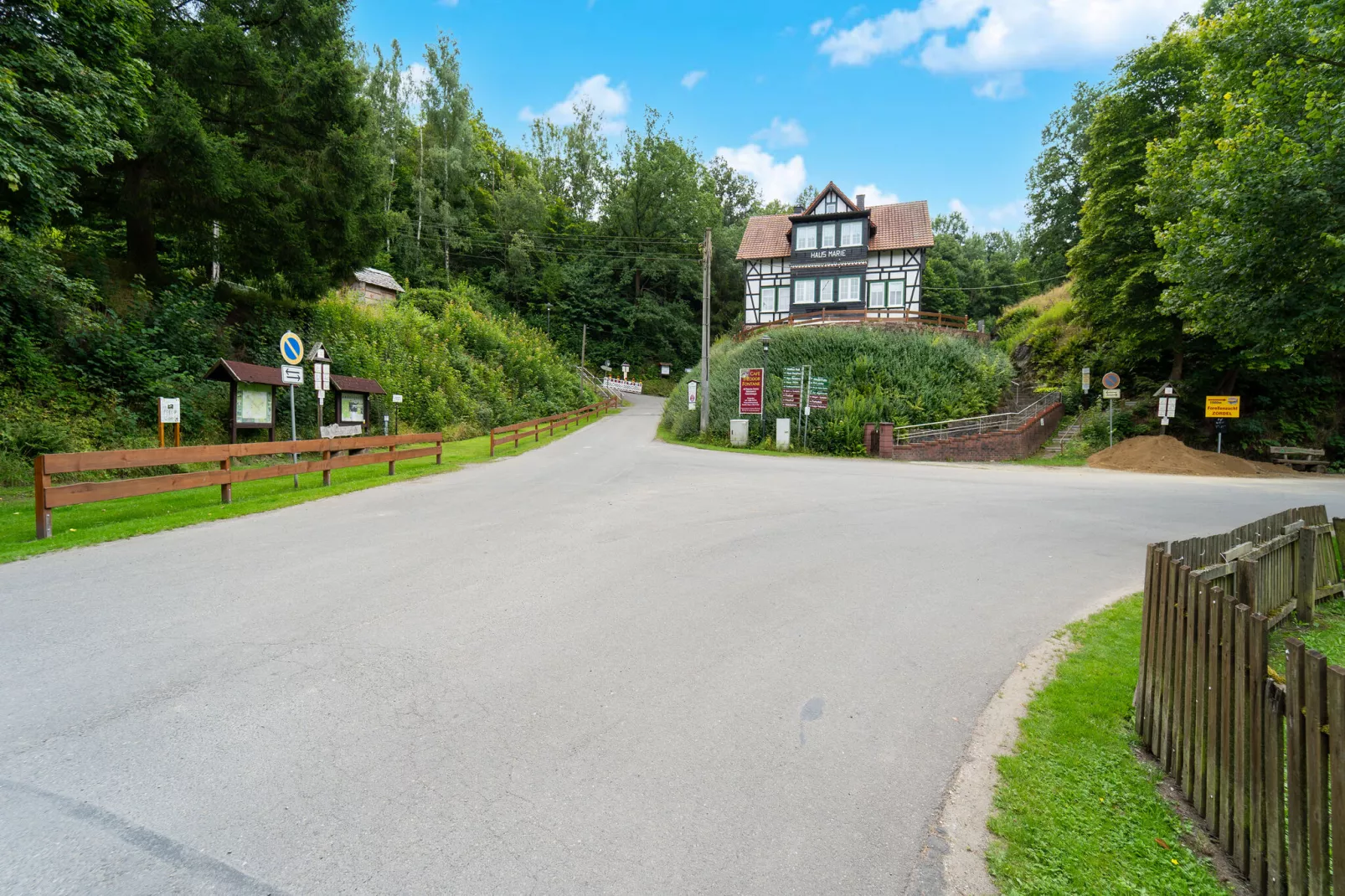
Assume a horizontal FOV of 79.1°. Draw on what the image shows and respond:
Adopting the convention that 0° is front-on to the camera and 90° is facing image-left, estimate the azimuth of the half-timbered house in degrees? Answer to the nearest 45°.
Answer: approximately 0°

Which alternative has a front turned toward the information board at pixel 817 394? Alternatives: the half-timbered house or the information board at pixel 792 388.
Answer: the half-timbered house

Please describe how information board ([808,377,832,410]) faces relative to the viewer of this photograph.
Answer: facing the viewer

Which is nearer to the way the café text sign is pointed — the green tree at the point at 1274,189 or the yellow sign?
the green tree

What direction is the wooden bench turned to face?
toward the camera

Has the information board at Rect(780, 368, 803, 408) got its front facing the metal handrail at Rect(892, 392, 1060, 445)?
no

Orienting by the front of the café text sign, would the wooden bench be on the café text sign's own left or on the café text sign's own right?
on the café text sign's own left

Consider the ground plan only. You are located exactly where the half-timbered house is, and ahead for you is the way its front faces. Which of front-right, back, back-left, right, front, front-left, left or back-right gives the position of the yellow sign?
front-left

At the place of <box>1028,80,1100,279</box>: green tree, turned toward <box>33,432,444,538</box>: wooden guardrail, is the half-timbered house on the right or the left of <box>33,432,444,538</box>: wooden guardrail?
right

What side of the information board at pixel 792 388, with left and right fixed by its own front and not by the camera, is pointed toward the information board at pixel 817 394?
left

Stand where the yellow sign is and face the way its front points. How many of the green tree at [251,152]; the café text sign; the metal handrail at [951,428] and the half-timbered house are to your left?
0

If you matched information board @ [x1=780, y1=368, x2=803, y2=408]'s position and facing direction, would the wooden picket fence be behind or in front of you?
in front

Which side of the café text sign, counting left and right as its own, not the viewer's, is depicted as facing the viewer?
front
